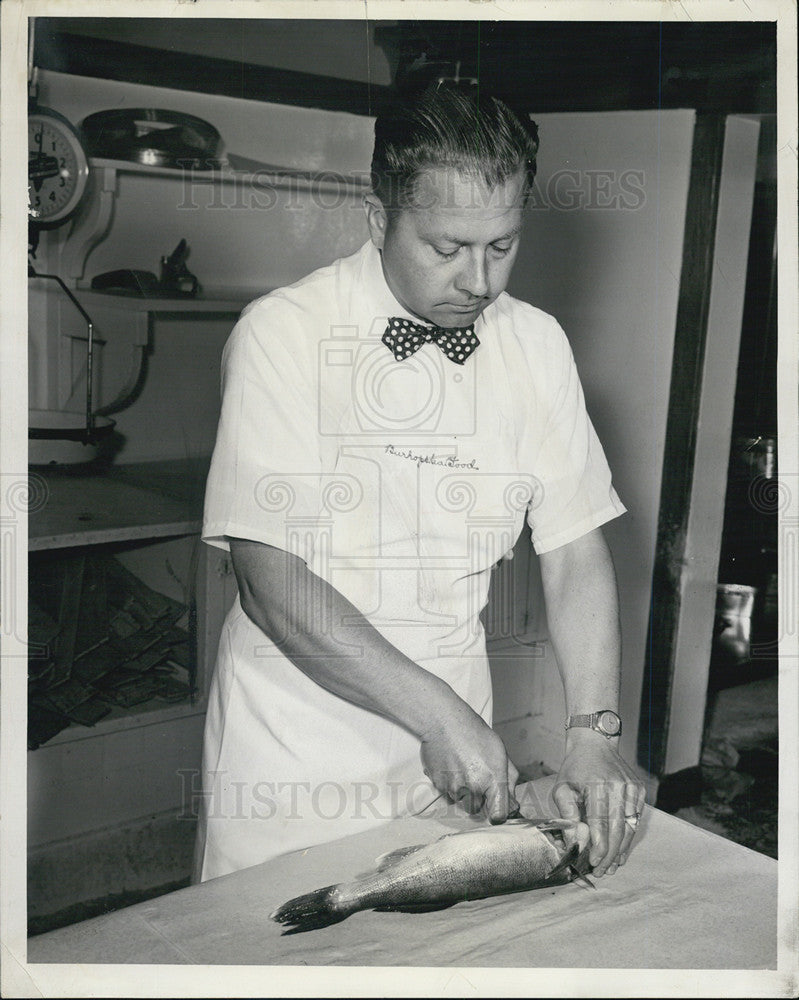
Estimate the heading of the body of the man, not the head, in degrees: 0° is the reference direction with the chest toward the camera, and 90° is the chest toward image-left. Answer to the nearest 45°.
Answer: approximately 315°

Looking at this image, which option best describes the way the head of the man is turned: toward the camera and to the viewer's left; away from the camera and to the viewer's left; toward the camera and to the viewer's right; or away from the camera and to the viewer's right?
toward the camera and to the viewer's right

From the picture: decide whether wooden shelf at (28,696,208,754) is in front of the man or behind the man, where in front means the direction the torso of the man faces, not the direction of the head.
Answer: behind
